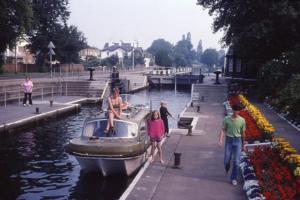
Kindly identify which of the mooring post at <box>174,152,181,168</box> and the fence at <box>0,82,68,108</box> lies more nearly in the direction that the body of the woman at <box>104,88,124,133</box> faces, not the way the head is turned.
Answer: the mooring post

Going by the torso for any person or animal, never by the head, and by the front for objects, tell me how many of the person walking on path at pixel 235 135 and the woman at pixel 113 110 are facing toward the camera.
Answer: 2

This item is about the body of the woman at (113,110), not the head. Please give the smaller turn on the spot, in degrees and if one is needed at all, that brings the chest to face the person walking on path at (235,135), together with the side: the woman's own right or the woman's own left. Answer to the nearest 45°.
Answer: approximately 45° to the woman's own left

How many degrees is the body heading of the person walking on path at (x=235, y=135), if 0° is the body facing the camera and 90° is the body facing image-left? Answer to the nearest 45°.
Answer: approximately 0°

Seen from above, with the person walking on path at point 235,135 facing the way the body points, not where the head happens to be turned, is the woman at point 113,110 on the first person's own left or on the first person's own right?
on the first person's own right

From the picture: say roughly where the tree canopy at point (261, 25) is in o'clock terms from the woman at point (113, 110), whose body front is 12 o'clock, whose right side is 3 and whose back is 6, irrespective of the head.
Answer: The tree canopy is roughly at 7 o'clock from the woman.

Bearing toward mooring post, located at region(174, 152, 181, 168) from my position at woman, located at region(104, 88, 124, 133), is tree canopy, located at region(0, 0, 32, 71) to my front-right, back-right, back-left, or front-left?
back-left

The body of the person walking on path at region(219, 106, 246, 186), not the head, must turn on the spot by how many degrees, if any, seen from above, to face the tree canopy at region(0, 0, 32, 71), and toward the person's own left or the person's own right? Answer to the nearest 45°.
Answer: approximately 135° to the person's own right

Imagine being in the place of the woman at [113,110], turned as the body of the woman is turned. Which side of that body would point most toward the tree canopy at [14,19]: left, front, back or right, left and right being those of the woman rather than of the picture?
back

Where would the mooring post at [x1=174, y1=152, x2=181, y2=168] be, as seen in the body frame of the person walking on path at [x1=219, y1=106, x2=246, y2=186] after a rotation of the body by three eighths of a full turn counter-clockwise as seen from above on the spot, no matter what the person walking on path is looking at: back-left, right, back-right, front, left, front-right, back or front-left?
left

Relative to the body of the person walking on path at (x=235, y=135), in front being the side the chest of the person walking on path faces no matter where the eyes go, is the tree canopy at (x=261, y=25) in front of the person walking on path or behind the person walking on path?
behind
